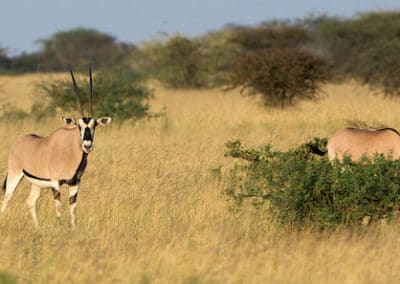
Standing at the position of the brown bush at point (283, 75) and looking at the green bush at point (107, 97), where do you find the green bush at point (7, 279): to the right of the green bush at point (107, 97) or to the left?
left

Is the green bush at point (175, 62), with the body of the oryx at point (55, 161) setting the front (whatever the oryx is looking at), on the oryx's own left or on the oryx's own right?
on the oryx's own left

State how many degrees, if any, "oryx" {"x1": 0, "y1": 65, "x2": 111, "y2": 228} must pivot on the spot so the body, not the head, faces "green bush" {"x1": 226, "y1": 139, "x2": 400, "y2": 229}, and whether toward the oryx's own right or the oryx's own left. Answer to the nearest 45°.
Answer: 0° — it already faces it

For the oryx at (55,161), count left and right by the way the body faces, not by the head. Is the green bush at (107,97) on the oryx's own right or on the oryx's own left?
on the oryx's own left

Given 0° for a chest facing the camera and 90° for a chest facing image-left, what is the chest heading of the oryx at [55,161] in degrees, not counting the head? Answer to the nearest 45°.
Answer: approximately 315°
